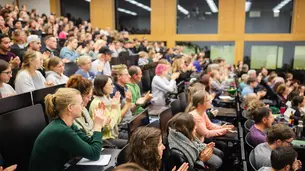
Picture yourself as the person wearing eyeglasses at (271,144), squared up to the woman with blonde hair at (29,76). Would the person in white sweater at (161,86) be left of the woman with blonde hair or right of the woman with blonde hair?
right

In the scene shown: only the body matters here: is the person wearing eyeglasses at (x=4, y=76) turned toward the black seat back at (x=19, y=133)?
no

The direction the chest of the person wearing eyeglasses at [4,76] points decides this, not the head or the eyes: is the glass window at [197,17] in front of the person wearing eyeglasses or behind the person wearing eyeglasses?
in front

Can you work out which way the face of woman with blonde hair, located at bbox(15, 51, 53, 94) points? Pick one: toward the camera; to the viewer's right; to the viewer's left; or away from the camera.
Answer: to the viewer's right

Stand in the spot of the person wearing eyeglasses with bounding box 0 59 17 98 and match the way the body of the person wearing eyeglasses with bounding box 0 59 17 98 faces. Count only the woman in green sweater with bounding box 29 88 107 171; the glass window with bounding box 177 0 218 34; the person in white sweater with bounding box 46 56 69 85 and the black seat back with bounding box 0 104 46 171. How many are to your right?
2

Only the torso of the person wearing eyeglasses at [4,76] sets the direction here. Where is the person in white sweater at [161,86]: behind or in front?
in front

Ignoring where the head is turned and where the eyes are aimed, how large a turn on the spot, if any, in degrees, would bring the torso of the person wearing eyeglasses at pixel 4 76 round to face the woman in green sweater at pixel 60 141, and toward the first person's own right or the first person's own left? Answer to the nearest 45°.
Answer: approximately 90° to the first person's own right

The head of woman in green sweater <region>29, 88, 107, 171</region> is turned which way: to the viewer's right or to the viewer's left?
to the viewer's right

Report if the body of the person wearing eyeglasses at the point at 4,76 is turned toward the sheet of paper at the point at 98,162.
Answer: no

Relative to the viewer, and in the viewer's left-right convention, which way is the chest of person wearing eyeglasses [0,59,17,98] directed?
facing to the right of the viewer

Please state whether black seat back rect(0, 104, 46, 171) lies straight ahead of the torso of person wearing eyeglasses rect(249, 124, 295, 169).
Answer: no

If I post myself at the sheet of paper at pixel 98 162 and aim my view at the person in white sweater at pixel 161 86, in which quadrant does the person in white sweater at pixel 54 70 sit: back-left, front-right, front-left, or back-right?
front-left
